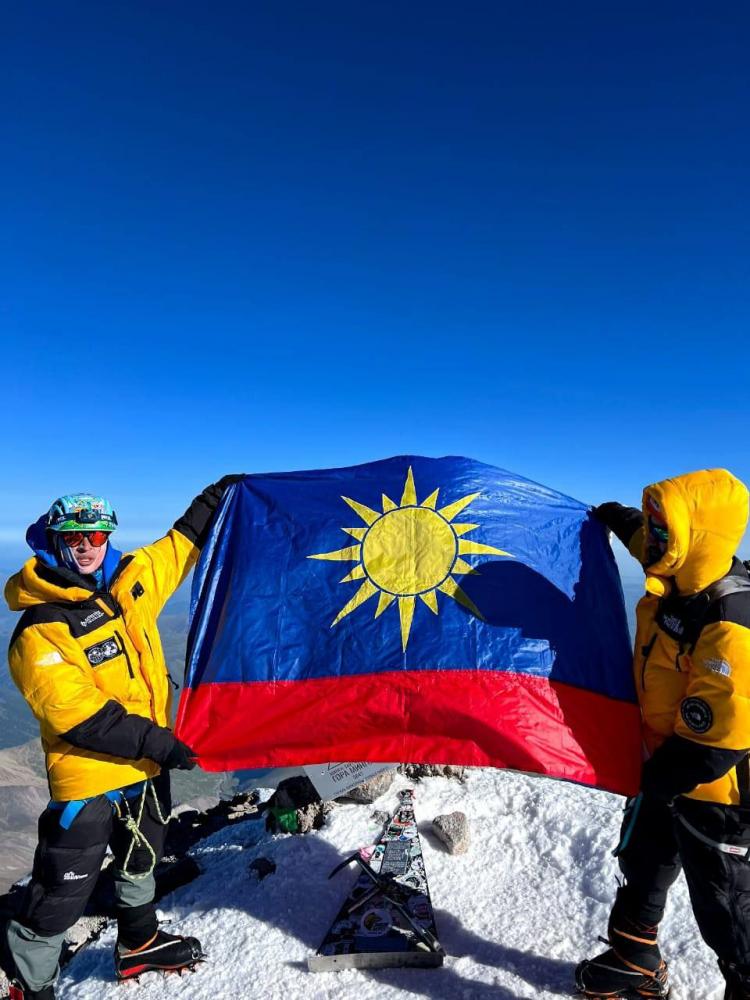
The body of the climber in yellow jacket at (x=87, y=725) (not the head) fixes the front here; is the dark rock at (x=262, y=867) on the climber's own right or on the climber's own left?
on the climber's own left

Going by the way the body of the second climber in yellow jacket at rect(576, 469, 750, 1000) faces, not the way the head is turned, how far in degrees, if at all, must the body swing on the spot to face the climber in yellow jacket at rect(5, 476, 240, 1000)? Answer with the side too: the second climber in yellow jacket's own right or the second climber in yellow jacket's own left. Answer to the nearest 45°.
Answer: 0° — they already face them

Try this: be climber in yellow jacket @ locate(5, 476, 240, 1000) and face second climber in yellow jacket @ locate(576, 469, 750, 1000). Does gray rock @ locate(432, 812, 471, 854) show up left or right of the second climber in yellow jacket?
left

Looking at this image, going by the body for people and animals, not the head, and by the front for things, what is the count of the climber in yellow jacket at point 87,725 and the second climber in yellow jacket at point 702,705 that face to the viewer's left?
1

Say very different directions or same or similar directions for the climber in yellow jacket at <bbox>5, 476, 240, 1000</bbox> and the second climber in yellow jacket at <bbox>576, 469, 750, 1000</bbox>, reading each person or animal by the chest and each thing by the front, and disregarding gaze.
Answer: very different directions

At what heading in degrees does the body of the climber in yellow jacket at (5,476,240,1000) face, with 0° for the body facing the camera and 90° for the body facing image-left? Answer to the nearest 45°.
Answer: approximately 315°

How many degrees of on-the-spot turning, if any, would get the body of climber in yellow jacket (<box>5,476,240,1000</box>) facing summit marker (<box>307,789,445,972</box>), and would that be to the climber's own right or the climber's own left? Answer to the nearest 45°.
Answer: approximately 45° to the climber's own left

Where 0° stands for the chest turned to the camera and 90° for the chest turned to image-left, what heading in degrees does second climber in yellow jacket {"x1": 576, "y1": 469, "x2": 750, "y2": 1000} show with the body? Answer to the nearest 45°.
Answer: approximately 90°
